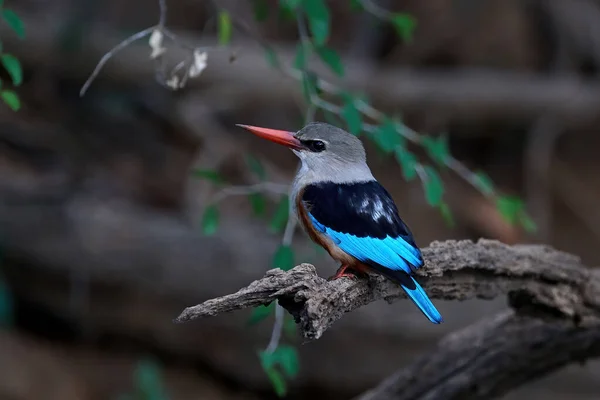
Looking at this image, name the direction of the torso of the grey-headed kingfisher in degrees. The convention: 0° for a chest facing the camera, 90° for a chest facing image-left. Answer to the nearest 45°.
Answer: approximately 90°

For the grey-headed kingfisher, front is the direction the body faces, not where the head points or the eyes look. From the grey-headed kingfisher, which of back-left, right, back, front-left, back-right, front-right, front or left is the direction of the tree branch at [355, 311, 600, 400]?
back
